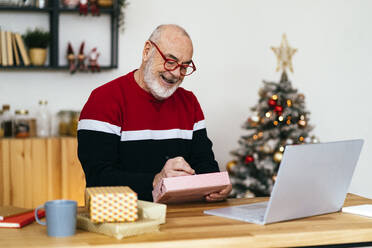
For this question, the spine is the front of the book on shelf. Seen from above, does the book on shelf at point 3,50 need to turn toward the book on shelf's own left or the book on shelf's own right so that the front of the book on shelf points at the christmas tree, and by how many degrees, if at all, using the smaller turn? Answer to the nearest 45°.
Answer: approximately 90° to the book on shelf's own left

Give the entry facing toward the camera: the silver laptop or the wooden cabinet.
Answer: the wooden cabinet

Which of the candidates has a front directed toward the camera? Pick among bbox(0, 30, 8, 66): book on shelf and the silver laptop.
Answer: the book on shelf

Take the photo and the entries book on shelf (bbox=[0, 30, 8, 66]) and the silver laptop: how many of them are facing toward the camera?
1

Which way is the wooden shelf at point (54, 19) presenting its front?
toward the camera

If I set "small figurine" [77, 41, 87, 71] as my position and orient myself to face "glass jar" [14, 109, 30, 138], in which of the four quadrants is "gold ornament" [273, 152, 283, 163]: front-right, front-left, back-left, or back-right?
back-left

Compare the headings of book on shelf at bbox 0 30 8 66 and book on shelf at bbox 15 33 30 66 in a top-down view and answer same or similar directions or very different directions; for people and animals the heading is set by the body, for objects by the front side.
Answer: same or similar directions

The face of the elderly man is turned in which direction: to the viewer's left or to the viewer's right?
to the viewer's right

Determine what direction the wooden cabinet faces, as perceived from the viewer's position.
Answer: facing the viewer

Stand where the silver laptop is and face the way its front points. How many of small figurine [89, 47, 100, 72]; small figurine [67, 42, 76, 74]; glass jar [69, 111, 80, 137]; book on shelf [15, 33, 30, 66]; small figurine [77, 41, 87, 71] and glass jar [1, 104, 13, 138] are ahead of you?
6

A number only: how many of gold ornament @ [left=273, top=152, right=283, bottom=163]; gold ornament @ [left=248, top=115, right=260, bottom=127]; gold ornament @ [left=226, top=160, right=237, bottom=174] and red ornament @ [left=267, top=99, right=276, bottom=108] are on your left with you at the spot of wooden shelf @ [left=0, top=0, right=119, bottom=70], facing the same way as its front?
4

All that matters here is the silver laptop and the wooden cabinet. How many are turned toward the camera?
1

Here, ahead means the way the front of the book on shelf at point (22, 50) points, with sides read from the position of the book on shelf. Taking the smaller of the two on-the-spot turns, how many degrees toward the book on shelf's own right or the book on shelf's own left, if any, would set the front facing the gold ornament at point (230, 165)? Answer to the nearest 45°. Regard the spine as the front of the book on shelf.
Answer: approximately 90° to the book on shelf's own left

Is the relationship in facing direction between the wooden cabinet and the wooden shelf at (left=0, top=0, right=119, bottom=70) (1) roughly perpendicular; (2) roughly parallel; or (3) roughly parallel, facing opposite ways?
roughly parallel

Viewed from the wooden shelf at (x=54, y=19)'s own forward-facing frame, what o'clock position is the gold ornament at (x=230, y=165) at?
The gold ornament is roughly at 9 o'clock from the wooden shelf.

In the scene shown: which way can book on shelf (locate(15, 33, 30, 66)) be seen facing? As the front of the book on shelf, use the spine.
toward the camera
